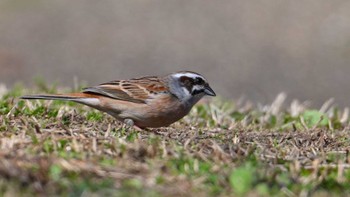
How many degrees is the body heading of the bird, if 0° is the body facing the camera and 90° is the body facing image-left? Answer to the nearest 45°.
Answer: approximately 270°
